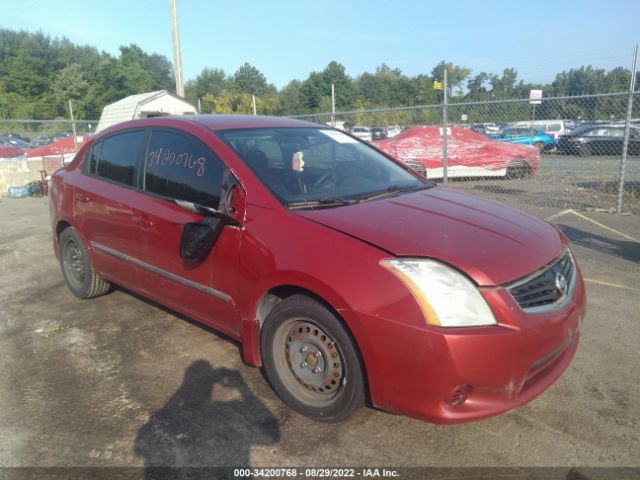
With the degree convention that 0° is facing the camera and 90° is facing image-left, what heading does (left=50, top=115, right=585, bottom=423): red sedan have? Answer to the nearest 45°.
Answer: approximately 315°

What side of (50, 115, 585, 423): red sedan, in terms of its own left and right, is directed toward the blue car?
left

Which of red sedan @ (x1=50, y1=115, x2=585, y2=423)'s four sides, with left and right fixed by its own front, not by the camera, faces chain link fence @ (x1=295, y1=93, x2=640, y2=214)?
left
